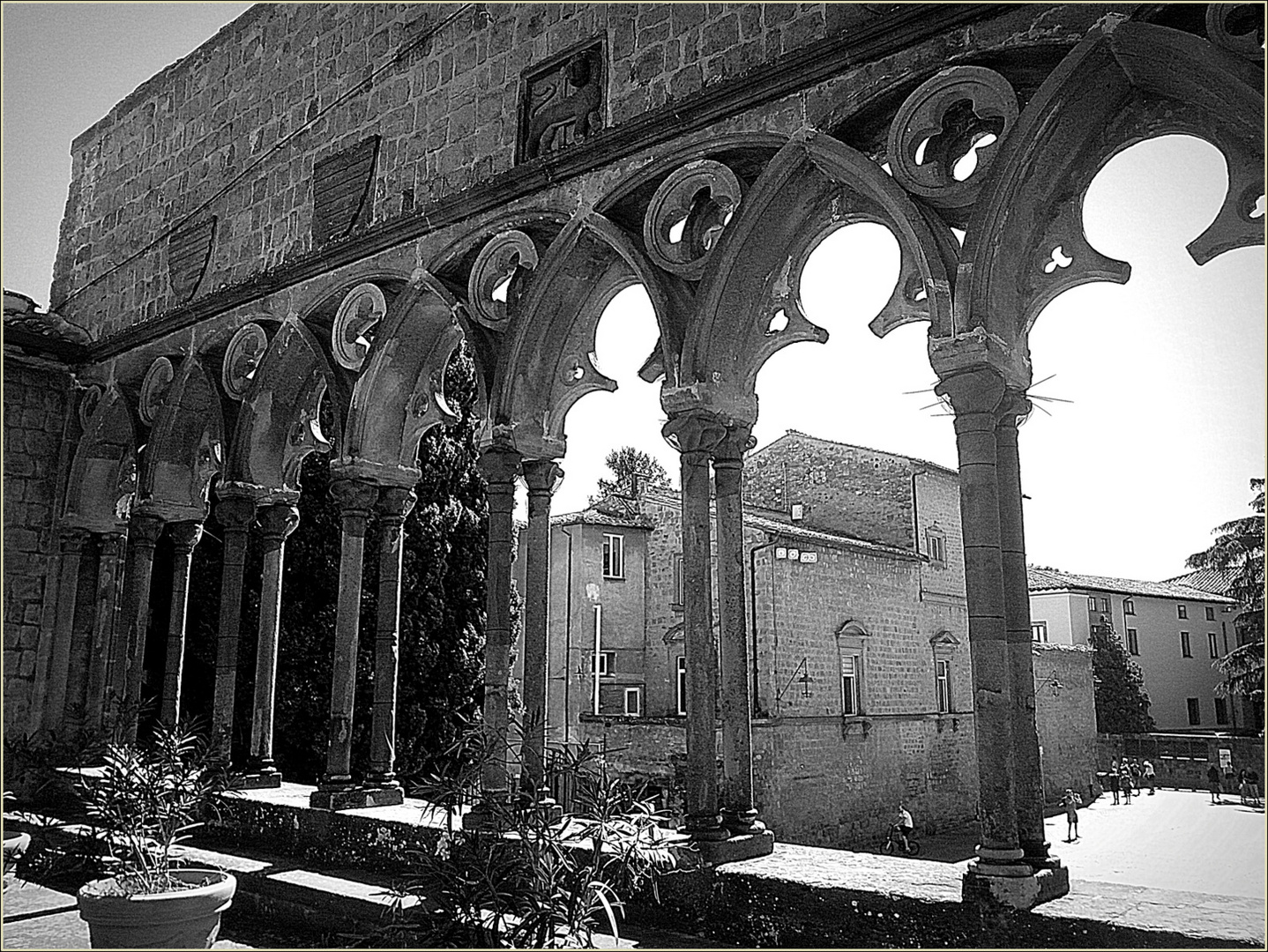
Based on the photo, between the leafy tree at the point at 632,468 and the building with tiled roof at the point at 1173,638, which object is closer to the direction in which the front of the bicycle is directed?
the leafy tree

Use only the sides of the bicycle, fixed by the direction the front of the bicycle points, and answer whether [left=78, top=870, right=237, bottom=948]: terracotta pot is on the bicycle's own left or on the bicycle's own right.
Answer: on the bicycle's own left

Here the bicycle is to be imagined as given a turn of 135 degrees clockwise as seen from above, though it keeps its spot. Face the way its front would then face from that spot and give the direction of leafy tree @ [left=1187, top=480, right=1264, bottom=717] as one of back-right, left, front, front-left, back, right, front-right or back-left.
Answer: front

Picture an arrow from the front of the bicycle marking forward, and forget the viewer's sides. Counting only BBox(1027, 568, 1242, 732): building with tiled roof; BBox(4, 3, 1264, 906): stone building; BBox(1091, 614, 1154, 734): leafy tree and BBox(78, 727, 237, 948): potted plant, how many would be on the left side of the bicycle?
2

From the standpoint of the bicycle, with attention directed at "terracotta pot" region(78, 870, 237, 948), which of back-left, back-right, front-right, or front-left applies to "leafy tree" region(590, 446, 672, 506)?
back-right

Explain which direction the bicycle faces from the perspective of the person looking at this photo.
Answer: facing to the left of the viewer

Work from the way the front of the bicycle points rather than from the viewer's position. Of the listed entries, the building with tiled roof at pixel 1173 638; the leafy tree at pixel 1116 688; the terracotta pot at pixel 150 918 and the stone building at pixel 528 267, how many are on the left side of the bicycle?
2

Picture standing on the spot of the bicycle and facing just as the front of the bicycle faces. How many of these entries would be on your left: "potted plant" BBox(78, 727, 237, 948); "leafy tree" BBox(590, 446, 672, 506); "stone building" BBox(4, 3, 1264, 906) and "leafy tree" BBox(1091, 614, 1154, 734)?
2

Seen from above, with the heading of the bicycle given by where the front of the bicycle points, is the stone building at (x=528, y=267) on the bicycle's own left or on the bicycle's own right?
on the bicycle's own left

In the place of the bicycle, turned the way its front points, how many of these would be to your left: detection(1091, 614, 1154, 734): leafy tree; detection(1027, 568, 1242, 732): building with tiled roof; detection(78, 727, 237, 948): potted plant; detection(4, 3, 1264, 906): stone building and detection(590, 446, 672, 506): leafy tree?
2
